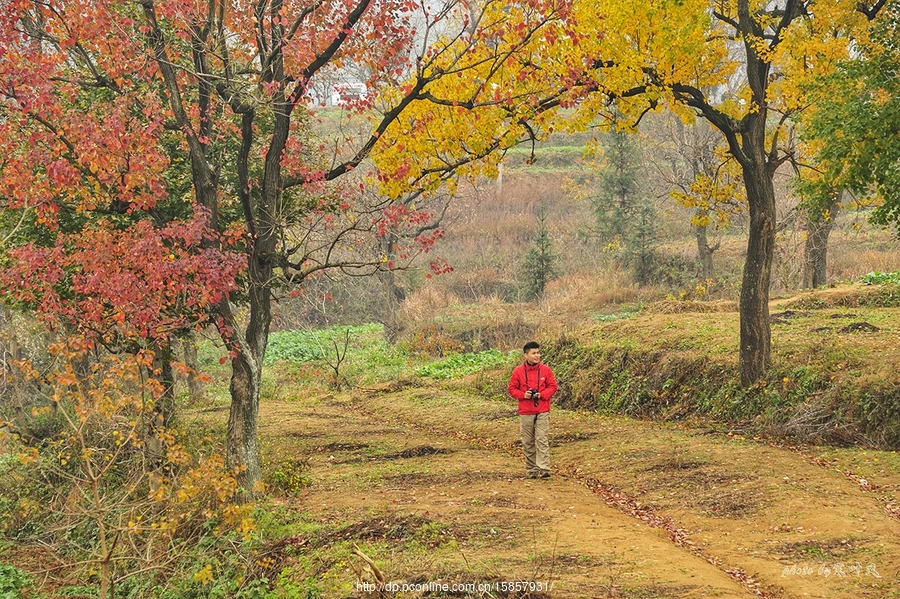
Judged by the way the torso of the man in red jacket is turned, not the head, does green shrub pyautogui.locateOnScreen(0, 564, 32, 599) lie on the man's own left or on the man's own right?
on the man's own right

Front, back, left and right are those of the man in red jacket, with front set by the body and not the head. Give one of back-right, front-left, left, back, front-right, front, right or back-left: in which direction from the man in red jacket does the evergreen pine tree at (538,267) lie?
back

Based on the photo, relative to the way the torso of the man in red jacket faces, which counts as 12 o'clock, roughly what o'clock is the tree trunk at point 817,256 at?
The tree trunk is roughly at 7 o'clock from the man in red jacket.

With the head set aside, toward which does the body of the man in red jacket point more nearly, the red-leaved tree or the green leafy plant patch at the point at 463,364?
the red-leaved tree

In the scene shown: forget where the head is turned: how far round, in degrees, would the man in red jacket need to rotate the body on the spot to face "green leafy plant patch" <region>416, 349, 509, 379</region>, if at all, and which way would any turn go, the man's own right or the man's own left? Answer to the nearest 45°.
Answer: approximately 180°

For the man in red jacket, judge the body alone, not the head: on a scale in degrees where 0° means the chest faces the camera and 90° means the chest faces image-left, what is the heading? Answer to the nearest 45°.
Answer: approximately 0°

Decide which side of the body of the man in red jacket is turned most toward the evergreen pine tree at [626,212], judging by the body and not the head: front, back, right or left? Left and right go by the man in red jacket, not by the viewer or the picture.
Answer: back

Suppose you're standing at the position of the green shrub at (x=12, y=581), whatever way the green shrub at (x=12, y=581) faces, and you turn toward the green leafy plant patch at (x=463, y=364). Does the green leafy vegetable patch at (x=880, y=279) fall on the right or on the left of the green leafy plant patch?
right

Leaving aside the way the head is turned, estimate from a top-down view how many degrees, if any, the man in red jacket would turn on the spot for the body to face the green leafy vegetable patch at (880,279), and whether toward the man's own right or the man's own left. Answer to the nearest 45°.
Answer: approximately 135° to the man's own left

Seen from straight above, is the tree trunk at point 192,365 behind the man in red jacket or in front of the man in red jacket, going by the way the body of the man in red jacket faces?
behind
